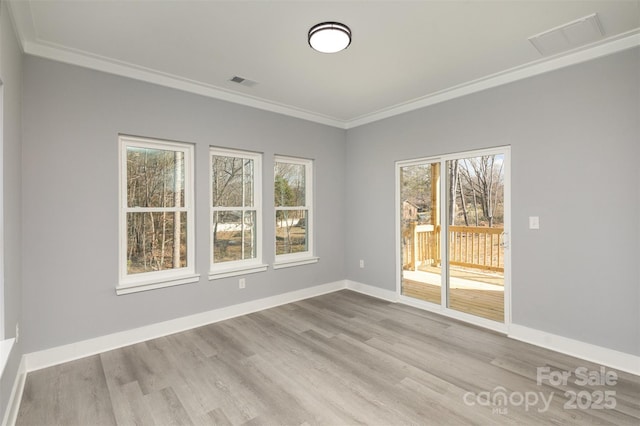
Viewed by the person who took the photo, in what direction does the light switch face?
facing the viewer

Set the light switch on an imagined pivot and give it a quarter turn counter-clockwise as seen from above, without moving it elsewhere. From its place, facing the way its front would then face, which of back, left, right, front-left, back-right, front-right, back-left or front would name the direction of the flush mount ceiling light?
back-right

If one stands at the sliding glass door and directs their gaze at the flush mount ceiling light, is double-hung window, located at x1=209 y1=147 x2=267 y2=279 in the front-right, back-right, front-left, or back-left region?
front-right

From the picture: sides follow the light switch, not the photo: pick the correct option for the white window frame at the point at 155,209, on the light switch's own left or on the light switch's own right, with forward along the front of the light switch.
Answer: on the light switch's own right

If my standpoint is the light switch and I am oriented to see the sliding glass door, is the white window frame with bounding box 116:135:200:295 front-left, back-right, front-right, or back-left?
front-left

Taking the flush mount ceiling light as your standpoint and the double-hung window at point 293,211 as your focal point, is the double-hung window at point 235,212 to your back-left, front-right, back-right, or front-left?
front-left

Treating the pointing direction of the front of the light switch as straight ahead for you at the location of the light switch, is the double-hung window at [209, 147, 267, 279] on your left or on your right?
on your right

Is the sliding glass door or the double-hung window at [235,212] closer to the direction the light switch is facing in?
the double-hung window

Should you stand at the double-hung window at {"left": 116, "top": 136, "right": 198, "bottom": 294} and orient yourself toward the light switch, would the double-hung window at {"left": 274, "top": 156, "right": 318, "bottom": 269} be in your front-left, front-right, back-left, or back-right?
front-left

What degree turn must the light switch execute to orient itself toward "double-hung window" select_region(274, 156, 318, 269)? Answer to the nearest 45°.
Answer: approximately 90° to its right

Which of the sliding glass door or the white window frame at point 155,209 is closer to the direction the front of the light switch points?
the white window frame
